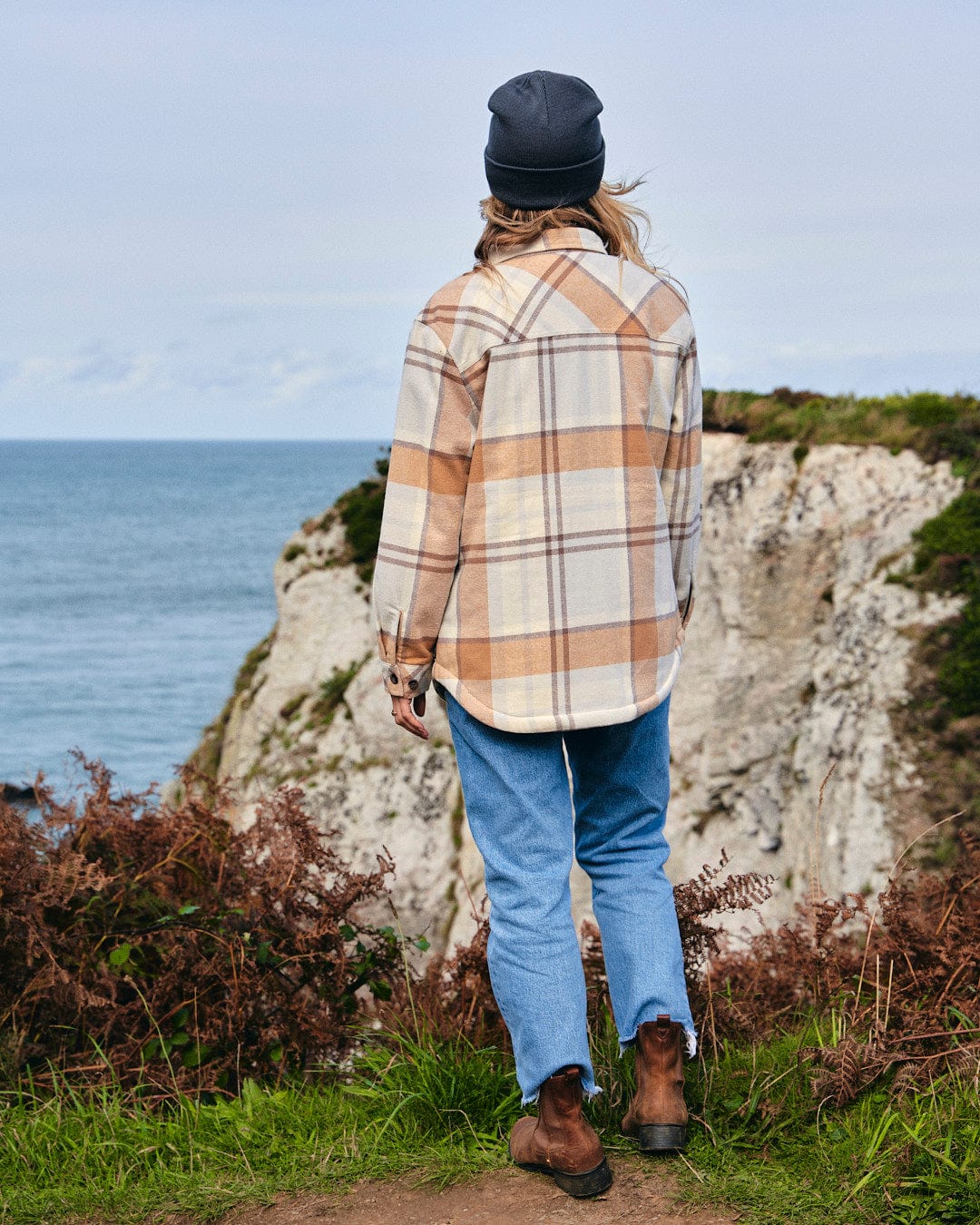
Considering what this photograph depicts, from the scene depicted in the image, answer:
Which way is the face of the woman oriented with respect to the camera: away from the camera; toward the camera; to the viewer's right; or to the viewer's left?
away from the camera

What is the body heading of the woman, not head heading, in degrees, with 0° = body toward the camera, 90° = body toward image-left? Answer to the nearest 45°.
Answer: approximately 180°

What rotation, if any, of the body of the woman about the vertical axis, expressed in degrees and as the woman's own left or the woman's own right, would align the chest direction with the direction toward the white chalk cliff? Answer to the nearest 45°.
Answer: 0° — they already face it
